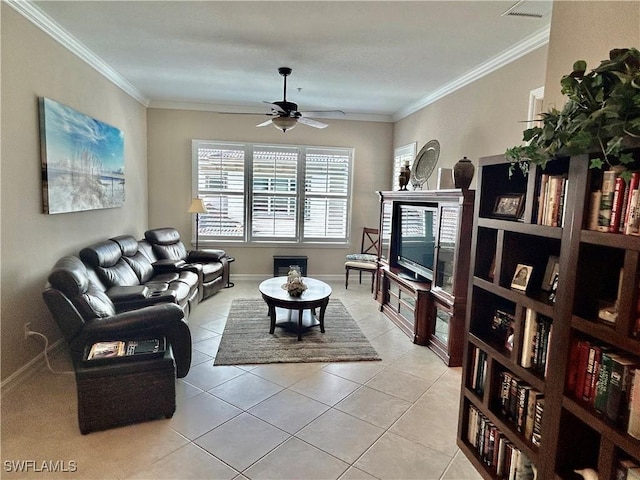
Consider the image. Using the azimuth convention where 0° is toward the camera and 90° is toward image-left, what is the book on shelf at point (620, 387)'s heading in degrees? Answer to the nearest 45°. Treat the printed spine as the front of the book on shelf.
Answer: approximately 45°

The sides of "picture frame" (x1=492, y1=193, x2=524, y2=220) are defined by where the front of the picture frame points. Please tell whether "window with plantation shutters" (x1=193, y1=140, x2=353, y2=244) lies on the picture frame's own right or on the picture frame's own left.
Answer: on the picture frame's own right

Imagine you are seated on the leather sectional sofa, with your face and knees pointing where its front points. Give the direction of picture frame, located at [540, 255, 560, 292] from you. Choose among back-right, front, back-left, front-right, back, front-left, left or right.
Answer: front

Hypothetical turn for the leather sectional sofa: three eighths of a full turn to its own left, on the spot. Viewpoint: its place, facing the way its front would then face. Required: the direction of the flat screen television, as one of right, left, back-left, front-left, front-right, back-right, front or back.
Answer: right

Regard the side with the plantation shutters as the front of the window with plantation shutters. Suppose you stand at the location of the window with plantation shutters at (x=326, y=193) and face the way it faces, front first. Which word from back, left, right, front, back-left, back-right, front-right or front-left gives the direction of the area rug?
front

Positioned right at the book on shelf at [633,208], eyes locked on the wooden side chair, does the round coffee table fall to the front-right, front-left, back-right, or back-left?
front-left

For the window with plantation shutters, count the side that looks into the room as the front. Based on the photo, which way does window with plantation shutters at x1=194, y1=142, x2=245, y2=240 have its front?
toward the camera

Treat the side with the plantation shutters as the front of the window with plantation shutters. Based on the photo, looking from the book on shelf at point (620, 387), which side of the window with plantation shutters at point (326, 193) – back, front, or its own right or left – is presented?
front

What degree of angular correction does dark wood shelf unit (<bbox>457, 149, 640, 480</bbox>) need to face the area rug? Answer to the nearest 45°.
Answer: approximately 90° to its right

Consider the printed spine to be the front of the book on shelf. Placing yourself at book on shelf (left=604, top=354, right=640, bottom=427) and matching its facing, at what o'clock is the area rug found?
The area rug is roughly at 2 o'clock from the book on shelf.

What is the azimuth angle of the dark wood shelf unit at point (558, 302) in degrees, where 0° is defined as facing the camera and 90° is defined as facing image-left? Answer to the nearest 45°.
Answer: approximately 45°

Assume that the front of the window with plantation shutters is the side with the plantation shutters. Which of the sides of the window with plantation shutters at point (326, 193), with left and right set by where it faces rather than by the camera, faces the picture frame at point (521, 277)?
front

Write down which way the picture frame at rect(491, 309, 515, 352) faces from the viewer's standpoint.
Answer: facing the viewer and to the left of the viewer

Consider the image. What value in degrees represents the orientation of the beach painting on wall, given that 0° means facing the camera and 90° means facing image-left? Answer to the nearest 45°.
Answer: approximately 315°

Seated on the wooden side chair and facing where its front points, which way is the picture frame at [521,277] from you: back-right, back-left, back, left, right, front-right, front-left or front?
front-left

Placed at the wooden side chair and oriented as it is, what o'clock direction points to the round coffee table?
The round coffee table is roughly at 11 o'clock from the wooden side chair.

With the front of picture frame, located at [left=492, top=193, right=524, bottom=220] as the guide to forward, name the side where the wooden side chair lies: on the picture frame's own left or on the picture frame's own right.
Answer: on the picture frame's own right

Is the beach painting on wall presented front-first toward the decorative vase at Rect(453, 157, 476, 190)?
yes

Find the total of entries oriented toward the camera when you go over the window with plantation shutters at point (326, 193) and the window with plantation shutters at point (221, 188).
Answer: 2

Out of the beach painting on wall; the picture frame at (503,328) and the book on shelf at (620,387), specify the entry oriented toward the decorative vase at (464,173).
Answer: the beach painting on wall

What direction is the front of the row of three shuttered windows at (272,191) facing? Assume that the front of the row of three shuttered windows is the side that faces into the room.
toward the camera
